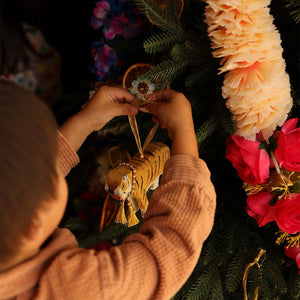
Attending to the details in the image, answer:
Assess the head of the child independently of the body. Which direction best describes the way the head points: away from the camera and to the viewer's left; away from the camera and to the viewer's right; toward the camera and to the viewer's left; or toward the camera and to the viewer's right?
away from the camera and to the viewer's right

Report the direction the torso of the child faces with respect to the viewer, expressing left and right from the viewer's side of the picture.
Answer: facing away from the viewer and to the right of the viewer
